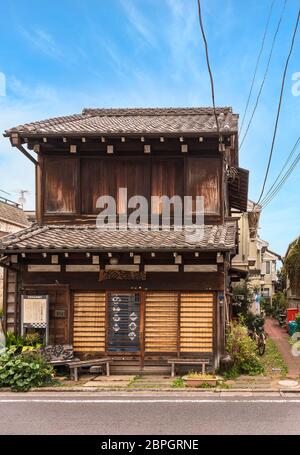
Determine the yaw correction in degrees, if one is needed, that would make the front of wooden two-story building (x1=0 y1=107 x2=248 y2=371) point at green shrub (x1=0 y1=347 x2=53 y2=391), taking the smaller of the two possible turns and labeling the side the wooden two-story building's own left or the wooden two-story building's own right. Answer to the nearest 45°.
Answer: approximately 45° to the wooden two-story building's own right

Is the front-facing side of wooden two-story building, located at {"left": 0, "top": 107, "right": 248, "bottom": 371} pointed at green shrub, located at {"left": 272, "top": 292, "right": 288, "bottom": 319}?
no

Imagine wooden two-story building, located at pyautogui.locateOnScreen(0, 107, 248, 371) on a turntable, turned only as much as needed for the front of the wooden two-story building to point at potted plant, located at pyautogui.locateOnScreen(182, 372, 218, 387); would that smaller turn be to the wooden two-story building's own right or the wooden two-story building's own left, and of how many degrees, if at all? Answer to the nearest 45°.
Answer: approximately 45° to the wooden two-story building's own left

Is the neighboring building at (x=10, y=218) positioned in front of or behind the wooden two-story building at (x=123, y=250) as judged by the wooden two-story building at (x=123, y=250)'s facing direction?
behind

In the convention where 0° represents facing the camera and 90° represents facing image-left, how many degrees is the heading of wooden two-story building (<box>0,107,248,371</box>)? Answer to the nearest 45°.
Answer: approximately 0°

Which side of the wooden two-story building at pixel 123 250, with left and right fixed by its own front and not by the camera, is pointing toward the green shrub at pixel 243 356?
left
